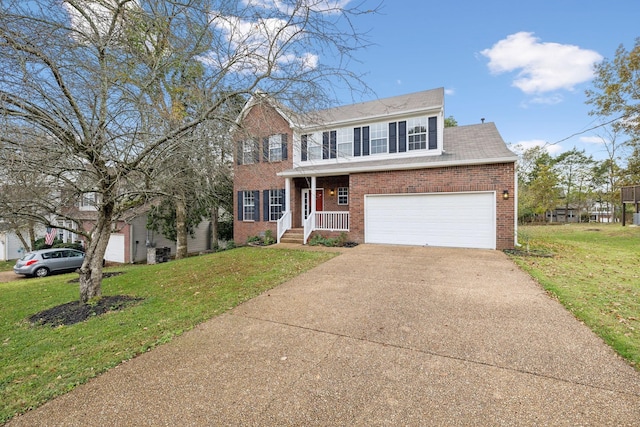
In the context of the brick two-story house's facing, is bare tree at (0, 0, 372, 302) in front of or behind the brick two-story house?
in front

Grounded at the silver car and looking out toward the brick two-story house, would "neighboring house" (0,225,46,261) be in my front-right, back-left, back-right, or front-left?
back-left

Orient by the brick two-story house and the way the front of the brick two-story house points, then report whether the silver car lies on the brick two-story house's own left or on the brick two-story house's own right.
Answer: on the brick two-story house's own right

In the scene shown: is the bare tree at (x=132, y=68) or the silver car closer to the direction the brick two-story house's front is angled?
the bare tree

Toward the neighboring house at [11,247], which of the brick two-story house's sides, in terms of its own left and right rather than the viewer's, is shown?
right

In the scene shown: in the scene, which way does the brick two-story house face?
toward the camera

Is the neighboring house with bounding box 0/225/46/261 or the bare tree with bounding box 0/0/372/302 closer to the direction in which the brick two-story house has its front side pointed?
the bare tree

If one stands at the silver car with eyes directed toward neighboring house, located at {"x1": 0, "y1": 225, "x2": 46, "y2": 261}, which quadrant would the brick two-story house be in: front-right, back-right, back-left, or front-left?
back-right

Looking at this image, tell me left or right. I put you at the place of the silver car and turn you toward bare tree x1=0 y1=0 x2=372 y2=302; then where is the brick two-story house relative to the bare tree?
left
